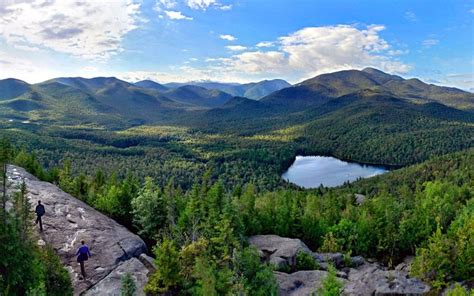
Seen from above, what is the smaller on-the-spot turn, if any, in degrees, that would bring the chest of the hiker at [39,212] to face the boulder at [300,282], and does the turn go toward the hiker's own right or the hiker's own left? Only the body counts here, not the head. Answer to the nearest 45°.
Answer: approximately 135° to the hiker's own right

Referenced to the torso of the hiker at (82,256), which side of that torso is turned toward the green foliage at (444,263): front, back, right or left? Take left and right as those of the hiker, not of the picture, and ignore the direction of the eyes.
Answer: right

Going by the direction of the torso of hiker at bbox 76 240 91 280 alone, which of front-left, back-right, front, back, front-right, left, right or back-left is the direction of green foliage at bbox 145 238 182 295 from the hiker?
back-right

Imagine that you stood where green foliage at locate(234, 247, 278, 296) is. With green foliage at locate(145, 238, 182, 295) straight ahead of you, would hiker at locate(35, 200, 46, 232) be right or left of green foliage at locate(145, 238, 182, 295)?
right

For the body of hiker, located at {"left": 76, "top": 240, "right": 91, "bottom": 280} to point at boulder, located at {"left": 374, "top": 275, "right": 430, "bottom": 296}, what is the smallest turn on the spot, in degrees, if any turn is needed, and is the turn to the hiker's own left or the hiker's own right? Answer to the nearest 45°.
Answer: approximately 90° to the hiker's own right

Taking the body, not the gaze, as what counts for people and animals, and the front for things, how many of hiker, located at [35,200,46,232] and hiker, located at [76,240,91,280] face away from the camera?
2

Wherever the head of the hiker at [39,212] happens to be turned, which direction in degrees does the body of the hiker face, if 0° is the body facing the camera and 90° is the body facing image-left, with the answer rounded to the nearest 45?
approximately 180°

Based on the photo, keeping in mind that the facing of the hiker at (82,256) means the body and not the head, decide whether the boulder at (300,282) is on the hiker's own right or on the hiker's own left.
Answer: on the hiker's own right

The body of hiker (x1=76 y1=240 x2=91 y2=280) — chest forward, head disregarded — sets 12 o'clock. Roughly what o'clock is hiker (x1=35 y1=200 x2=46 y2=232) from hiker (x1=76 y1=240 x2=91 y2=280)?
hiker (x1=35 y1=200 x2=46 y2=232) is roughly at 11 o'clock from hiker (x1=76 y1=240 x2=91 y2=280).

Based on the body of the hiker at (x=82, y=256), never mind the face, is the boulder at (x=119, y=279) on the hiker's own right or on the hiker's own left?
on the hiker's own right

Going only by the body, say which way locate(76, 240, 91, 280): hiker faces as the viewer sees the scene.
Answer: away from the camera

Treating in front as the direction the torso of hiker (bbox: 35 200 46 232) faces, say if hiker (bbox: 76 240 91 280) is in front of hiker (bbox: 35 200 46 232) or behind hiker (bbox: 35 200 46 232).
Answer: behind
